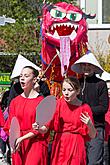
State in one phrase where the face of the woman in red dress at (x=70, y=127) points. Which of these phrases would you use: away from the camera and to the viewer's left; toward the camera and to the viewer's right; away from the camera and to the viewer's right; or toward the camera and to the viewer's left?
toward the camera and to the viewer's left

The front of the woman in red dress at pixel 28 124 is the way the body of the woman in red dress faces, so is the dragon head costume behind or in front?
behind

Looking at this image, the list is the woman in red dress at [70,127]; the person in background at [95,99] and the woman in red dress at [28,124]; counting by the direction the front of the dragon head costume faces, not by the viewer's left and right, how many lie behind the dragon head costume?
0

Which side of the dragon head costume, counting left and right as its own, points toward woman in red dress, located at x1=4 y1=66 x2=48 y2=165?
front

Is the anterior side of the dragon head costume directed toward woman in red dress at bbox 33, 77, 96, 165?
yes

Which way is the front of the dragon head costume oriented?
toward the camera

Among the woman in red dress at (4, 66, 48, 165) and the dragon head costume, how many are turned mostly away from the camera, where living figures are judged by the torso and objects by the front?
0

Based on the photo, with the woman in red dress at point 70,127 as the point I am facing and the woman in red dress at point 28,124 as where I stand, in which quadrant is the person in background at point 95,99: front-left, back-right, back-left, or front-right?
front-left

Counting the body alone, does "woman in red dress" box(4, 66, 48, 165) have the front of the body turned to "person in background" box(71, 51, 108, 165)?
no

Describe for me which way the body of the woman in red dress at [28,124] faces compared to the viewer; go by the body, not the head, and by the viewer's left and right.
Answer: facing the viewer and to the left of the viewer

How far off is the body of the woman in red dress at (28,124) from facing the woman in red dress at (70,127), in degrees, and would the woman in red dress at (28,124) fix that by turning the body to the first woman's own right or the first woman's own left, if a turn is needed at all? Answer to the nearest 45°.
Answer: approximately 135° to the first woman's own left
